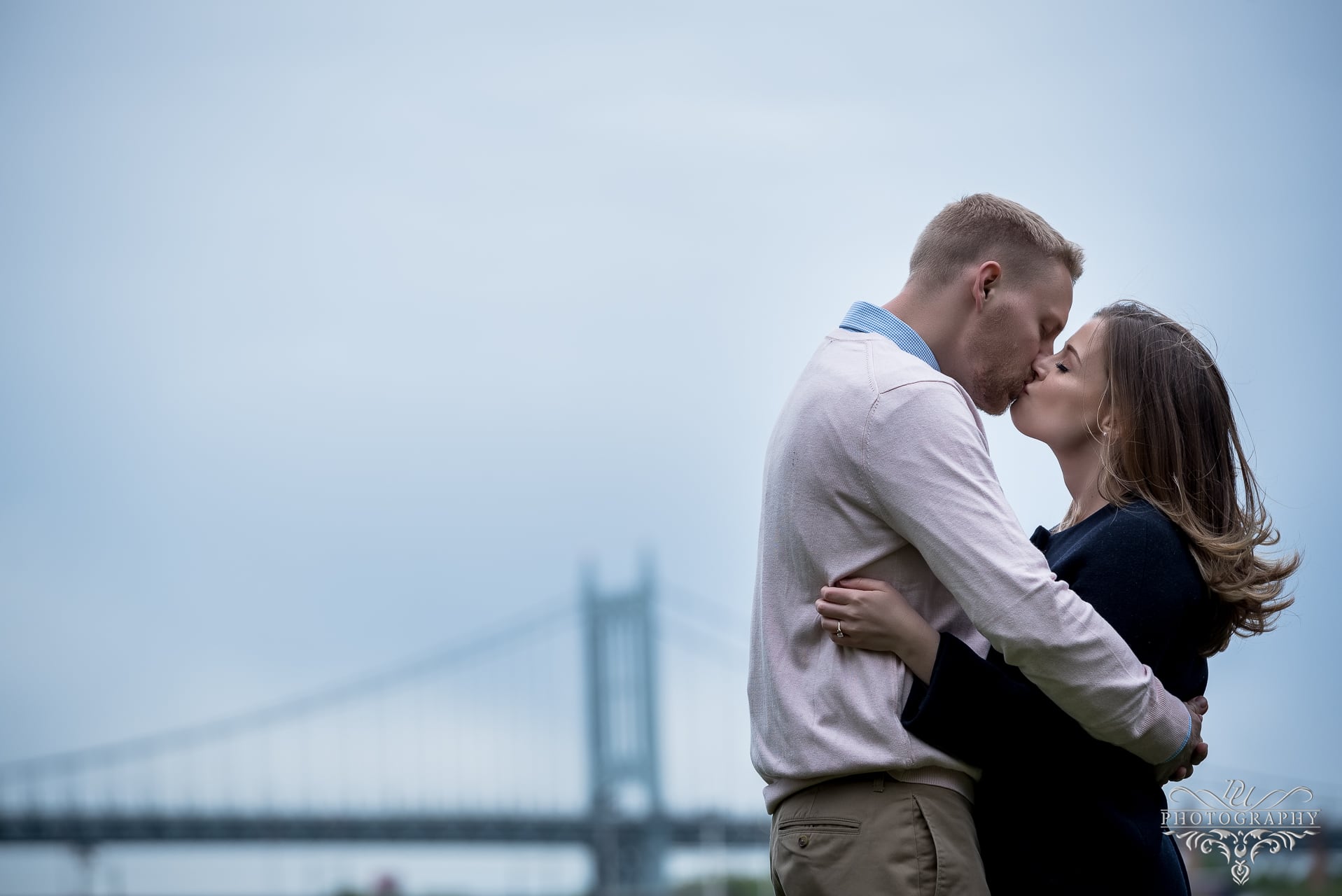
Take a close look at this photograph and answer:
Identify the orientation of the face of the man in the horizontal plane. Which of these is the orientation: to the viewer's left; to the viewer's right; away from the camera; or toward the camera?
to the viewer's right

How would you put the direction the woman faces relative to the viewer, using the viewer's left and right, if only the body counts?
facing to the left of the viewer
